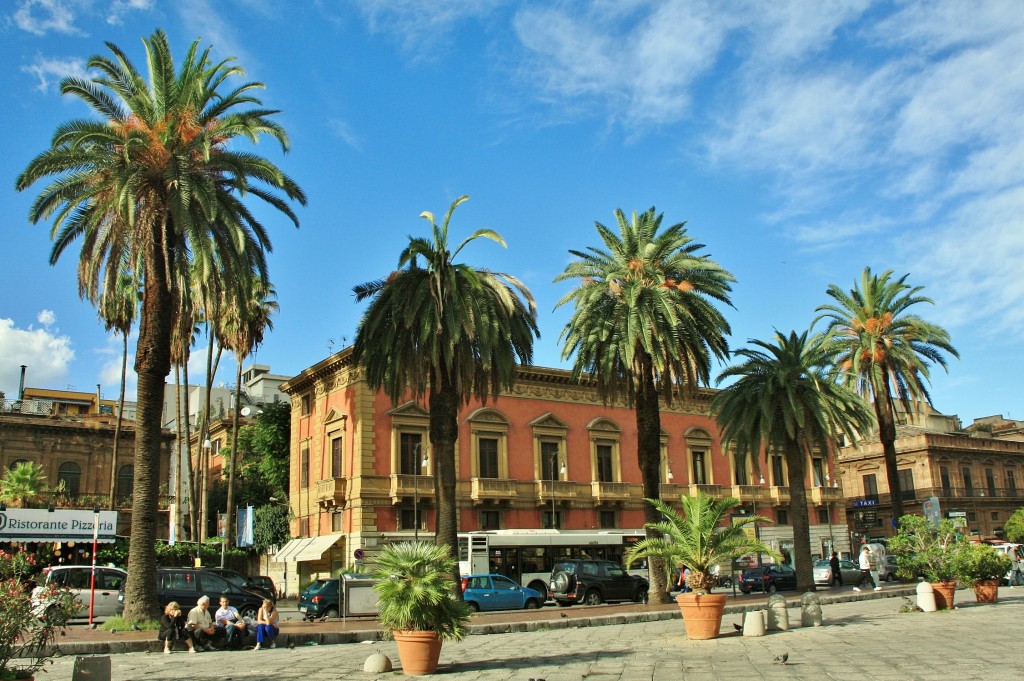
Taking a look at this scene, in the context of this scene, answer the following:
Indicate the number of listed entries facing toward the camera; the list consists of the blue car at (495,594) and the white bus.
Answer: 0

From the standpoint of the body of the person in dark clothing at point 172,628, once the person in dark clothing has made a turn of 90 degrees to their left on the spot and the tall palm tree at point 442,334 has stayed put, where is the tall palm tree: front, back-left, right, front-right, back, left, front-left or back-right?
front-left

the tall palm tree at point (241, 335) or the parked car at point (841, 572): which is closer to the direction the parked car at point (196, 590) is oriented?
the parked car

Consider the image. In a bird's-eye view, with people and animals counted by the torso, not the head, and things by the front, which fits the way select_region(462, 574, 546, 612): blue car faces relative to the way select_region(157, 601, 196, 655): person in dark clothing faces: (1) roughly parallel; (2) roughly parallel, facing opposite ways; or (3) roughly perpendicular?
roughly perpendicular

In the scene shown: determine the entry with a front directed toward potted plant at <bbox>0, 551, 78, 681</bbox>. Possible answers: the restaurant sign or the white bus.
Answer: the restaurant sign

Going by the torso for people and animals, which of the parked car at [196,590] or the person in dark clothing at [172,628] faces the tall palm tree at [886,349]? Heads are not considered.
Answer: the parked car

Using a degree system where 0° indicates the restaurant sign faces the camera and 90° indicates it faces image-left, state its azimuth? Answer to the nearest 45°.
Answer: approximately 0°
